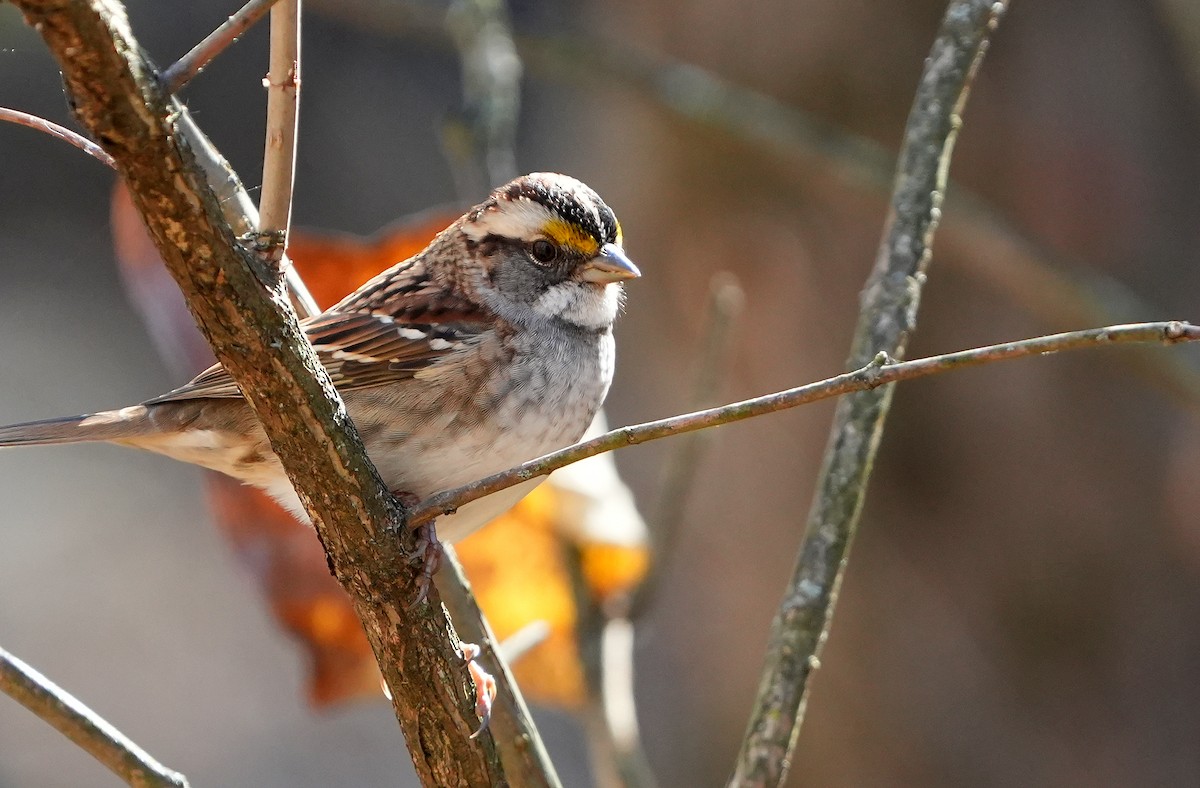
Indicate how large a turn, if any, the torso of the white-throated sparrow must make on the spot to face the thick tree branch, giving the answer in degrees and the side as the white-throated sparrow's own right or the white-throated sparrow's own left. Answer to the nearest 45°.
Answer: approximately 90° to the white-throated sparrow's own right

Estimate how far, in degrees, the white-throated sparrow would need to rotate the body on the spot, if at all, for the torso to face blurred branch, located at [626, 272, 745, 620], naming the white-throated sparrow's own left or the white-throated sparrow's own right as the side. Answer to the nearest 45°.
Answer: approximately 45° to the white-throated sparrow's own left

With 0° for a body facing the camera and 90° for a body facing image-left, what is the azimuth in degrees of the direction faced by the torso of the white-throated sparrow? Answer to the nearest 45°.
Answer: approximately 270°

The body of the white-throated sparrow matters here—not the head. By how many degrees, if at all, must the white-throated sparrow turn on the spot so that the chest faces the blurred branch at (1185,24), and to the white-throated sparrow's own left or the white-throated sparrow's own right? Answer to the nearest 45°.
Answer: approximately 90° to the white-throated sparrow's own left

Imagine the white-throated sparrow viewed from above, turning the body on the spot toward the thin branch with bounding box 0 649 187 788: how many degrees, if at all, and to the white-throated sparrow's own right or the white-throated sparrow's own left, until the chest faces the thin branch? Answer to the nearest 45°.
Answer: approximately 135° to the white-throated sparrow's own right

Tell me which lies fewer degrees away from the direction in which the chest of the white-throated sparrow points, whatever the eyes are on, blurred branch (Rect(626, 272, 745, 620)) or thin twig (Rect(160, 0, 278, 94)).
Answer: the blurred branch
